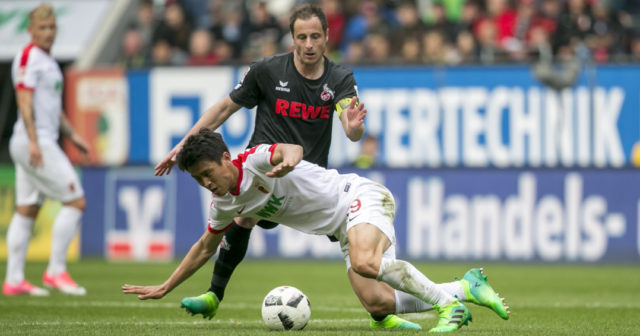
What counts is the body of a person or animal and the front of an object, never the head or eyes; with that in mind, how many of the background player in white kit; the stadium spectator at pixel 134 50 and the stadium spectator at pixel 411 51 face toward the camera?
2

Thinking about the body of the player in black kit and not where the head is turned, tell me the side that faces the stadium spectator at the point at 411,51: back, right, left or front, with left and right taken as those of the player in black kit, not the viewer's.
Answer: back

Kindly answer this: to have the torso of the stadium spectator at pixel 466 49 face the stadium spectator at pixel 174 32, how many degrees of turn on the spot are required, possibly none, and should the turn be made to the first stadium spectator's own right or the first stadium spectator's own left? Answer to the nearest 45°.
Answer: approximately 90° to the first stadium spectator's own right

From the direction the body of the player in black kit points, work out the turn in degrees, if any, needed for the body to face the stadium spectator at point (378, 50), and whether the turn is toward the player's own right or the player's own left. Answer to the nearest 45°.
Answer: approximately 180°

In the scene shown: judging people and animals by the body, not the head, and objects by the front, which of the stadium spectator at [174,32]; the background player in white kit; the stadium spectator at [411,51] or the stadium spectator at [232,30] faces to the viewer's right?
the background player in white kit

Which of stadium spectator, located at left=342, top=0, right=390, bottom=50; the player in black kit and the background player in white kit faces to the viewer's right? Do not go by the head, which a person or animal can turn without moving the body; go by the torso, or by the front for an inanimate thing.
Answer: the background player in white kit

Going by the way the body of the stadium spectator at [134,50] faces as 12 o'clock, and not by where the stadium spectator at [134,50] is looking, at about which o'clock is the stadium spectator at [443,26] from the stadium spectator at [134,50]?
the stadium spectator at [443,26] is roughly at 10 o'clock from the stadium spectator at [134,50].

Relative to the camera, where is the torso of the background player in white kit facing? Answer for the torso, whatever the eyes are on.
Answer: to the viewer's right
